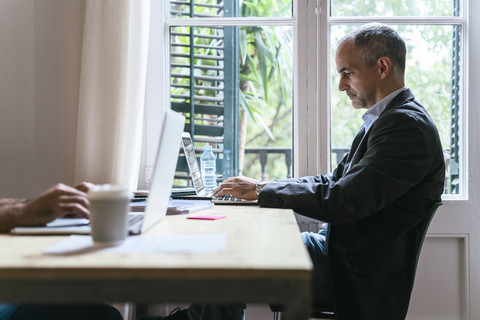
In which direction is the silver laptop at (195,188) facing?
to the viewer's right

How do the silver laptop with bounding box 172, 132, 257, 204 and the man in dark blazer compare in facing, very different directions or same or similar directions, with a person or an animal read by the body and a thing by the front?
very different directions

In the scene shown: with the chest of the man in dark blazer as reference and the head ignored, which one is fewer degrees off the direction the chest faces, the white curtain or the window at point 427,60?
the white curtain

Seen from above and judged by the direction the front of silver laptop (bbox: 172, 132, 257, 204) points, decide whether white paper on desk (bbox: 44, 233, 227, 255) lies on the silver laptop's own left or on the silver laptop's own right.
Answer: on the silver laptop's own right

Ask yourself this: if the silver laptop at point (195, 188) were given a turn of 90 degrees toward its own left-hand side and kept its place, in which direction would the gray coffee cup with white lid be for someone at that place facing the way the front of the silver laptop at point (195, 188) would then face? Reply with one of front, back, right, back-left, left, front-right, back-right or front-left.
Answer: back

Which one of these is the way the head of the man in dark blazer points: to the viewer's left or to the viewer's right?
to the viewer's left

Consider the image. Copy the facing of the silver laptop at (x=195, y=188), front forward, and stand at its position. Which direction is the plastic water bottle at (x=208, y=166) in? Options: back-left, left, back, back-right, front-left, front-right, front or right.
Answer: left

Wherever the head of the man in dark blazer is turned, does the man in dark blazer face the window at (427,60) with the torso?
no

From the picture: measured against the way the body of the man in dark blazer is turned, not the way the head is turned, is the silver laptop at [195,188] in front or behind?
in front

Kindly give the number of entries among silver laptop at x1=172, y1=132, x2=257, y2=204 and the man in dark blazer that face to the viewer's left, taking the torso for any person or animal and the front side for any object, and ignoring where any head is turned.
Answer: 1

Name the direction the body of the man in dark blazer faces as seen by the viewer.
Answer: to the viewer's left
